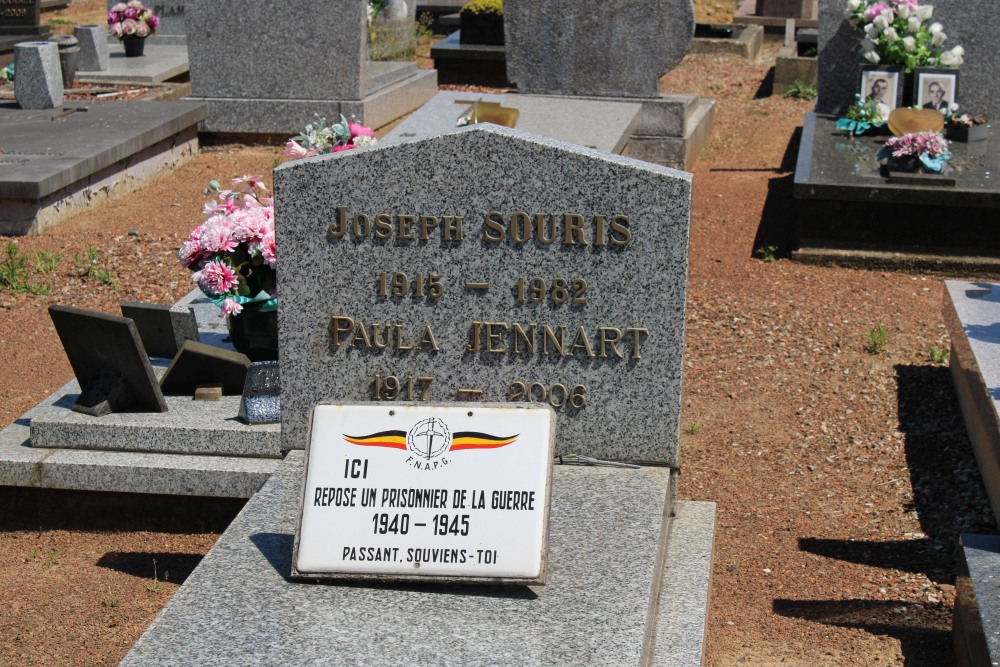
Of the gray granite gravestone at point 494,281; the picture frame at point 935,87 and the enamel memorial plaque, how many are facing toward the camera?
3

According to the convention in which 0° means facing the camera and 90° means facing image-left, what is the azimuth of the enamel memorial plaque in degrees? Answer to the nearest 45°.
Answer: approximately 0°

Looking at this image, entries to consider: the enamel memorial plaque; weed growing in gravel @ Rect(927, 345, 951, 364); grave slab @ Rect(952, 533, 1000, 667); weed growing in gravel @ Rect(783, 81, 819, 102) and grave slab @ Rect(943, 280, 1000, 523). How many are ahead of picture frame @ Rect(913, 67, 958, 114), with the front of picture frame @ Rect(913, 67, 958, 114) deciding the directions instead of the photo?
4

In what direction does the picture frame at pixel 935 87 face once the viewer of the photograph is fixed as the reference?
facing the viewer

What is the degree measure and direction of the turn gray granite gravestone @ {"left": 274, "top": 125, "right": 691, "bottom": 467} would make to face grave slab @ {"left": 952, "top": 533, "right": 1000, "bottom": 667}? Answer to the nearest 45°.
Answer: approximately 45° to its left

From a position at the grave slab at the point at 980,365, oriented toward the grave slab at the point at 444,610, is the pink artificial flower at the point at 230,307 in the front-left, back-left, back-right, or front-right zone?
front-right

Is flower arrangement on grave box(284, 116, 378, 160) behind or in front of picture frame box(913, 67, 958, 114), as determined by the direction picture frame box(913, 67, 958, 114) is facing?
in front

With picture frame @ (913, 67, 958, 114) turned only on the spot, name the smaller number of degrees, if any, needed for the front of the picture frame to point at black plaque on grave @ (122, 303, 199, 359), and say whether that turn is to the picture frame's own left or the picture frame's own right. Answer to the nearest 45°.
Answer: approximately 45° to the picture frame's own right

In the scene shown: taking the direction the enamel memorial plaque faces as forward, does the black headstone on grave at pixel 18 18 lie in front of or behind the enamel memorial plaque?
behind

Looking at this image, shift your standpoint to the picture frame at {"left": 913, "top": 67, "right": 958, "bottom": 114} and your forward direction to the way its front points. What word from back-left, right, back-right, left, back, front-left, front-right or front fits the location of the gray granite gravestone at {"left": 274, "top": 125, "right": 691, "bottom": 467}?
front

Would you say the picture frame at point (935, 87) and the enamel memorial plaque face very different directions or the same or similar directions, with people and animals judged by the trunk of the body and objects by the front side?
same or similar directions

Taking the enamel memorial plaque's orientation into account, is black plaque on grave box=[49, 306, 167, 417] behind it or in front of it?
behind

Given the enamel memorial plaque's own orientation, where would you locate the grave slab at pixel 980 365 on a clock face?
The grave slab is roughly at 8 o'clock from the enamel memorial plaque.

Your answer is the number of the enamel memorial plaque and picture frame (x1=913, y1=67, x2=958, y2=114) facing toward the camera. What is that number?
2

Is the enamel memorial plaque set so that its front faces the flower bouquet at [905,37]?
no

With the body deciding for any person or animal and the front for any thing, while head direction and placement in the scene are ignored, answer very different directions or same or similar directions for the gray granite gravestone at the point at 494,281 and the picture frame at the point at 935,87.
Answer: same or similar directions

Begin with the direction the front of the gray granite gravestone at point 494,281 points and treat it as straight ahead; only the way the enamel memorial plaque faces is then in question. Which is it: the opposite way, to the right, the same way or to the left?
the same way

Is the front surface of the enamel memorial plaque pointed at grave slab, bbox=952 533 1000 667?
no

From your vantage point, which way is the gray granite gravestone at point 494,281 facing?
toward the camera
